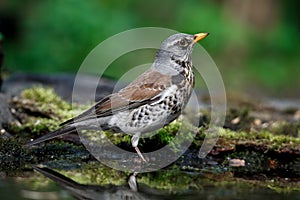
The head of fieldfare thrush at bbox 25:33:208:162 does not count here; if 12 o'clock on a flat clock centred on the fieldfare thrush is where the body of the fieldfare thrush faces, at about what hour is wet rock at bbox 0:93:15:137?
The wet rock is roughly at 7 o'clock from the fieldfare thrush.

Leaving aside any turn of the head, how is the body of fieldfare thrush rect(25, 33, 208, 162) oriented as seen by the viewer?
to the viewer's right
